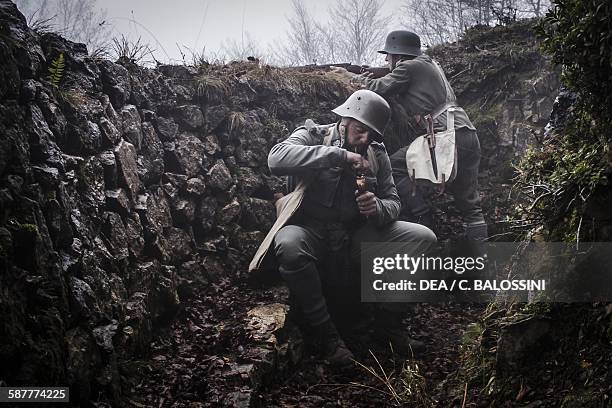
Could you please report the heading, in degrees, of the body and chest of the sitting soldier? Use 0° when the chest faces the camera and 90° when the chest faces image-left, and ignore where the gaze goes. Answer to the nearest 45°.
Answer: approximately 315°

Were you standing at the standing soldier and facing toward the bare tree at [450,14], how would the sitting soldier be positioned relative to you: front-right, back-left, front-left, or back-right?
back-left

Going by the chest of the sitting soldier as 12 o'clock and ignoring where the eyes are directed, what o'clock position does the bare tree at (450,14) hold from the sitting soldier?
The bare tree is roughly at 8 o'clock from the sitting soldier.

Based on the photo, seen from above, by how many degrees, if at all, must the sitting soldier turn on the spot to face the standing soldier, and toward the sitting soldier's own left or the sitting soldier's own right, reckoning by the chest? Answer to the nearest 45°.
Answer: approximately 90° to the sitting soldier's own left
